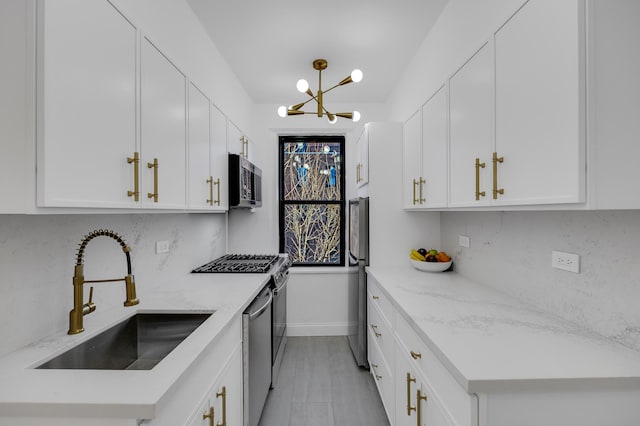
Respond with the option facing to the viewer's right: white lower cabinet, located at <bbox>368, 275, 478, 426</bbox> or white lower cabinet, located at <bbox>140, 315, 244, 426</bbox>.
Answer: white lower cabinet, located at <bbox>140, 315, 244, 426</bbox>

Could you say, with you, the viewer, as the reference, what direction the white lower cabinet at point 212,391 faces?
facing to the right of the viewer

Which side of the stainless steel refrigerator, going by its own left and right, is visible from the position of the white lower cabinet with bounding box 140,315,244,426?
left

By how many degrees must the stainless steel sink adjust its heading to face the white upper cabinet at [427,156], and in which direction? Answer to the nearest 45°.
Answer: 0° — it already faces it

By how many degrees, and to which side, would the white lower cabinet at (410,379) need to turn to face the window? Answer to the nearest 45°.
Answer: approximately 45° to its right

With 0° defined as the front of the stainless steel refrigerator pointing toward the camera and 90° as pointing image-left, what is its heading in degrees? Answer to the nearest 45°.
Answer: approximately 90°

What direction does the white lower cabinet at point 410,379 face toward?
to the viewer's left

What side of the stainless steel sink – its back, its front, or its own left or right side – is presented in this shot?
right

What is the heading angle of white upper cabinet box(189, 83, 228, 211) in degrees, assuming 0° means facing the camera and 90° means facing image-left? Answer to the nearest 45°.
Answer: approximately 270°

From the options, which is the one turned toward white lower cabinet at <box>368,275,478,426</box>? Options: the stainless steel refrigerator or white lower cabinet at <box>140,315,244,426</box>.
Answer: white lower cabinet at <box>140,315,244,426</box>

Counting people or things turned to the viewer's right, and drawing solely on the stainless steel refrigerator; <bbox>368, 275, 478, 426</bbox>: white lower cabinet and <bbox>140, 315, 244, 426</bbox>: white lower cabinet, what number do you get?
1

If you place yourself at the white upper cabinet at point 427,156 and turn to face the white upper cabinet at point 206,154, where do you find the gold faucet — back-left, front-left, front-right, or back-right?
front-left

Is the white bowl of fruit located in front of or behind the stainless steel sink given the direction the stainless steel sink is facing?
in front
